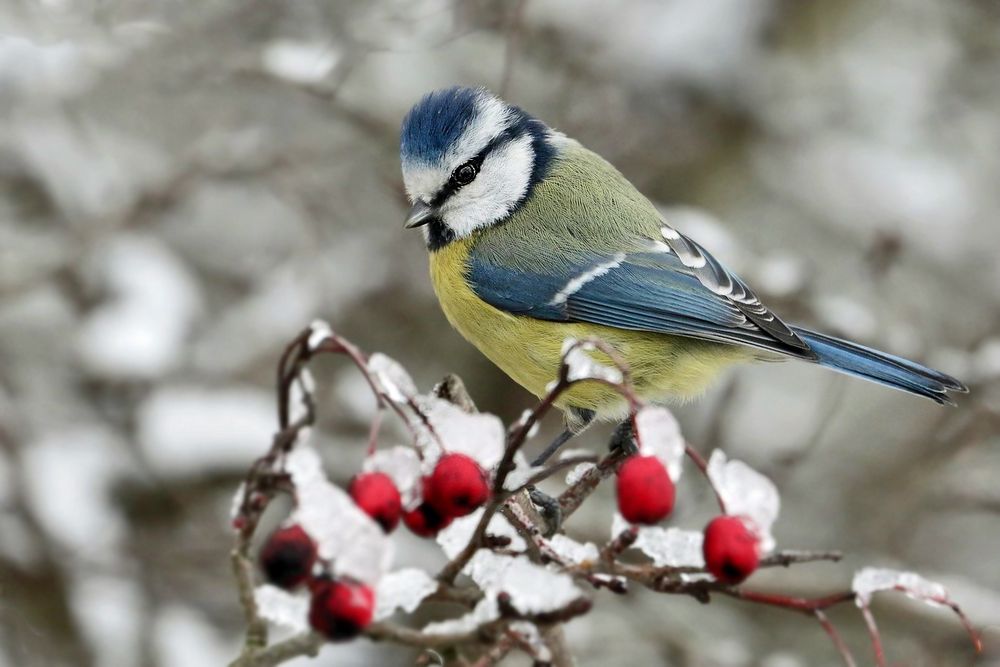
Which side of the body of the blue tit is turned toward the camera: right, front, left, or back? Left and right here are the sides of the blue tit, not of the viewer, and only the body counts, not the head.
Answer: left

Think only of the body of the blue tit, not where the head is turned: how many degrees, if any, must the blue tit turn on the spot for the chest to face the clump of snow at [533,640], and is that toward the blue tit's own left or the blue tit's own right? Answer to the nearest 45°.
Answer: approximately 90° to the blue tit's own left

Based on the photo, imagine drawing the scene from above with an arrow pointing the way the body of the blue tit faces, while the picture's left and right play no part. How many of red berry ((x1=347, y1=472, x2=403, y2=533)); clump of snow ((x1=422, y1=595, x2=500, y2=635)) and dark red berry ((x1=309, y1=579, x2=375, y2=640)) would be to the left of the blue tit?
3

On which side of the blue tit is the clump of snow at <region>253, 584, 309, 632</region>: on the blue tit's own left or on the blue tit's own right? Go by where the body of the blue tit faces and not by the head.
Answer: on the blue tit's own left

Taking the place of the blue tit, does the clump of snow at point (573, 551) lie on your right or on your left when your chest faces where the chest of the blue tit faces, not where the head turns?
on your left

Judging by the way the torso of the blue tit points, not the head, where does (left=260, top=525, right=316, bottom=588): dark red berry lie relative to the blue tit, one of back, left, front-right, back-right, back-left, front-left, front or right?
front

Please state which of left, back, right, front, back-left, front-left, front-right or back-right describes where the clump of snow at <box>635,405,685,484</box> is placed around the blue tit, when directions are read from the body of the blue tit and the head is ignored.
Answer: left

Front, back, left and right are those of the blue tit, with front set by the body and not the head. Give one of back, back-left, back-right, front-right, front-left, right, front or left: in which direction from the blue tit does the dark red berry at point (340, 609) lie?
left
